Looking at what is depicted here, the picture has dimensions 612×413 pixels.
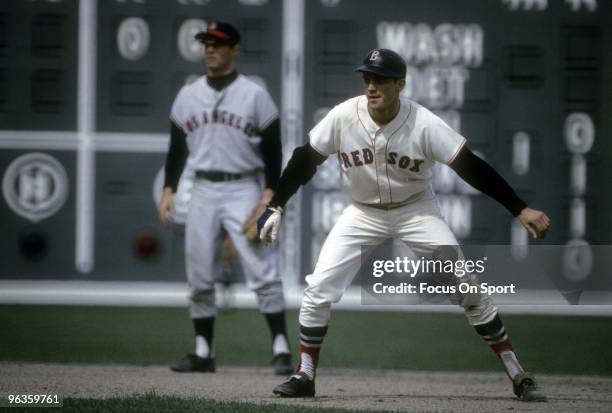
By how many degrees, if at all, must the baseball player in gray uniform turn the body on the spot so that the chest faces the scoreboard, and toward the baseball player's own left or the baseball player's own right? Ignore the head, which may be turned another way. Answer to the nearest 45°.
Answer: approximately 135° to the baseball player's own right

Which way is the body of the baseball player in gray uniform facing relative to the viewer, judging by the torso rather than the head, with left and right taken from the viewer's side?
facing the viewer and to the left of the viewer

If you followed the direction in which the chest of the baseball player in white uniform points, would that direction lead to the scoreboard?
no

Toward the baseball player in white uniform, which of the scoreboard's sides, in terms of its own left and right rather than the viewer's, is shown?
front

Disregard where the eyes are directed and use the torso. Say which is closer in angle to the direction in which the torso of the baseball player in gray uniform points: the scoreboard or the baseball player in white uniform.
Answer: the baseball player in white uniform

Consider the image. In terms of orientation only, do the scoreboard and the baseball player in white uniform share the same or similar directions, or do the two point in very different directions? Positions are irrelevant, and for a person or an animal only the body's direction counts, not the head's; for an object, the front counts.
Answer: same or similar directions

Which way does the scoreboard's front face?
toward the camera

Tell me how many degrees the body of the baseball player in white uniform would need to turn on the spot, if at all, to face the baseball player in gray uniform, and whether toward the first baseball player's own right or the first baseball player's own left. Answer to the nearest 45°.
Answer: approximately 135° to the first baseball player's own right

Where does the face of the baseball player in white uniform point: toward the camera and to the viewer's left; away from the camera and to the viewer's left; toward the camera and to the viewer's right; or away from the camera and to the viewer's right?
toward the camera and to the viewer's left

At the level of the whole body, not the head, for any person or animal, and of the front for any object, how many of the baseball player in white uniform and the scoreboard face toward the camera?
2

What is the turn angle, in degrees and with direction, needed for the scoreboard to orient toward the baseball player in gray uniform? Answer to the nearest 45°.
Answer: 0° — it already faces them
